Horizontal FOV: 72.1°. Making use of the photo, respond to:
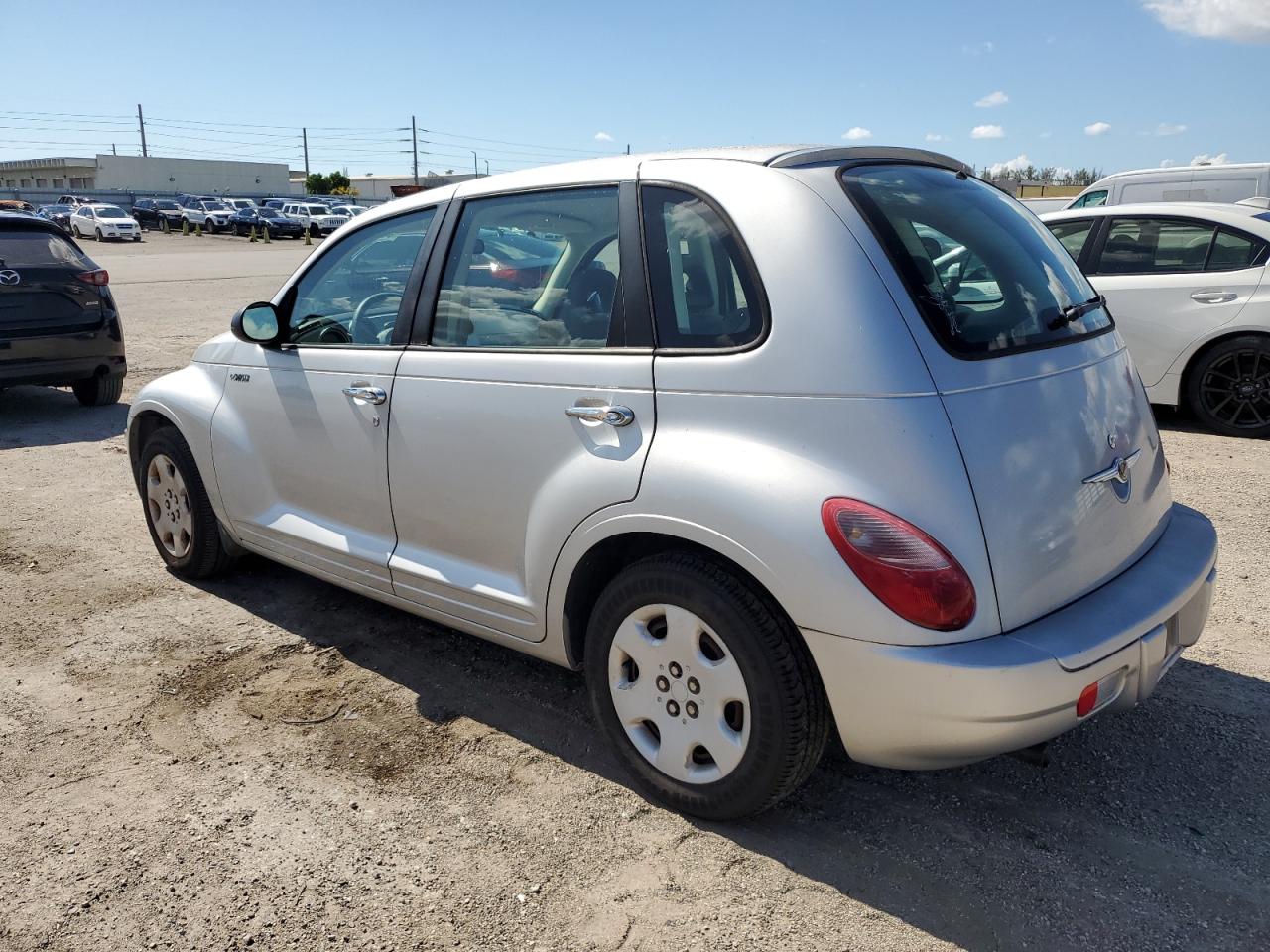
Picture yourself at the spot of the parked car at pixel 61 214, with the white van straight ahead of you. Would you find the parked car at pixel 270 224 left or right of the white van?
left

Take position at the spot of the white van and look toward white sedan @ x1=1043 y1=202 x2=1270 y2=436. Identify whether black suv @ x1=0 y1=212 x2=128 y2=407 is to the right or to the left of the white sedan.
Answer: right

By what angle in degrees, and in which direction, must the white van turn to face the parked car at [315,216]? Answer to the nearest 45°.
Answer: approximately 45° to its right

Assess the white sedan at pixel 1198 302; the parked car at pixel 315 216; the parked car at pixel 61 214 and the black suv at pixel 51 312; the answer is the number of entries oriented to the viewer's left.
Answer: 1

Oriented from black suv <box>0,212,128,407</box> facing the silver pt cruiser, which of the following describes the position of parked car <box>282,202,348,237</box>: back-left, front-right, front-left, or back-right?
back-left

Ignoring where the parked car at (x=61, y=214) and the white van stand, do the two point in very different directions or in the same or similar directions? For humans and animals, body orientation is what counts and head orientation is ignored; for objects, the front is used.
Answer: very different directions

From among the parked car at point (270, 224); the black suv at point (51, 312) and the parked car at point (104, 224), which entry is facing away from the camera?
the black suv

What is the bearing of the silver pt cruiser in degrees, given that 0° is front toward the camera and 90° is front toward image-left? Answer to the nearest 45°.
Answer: approximately 135°

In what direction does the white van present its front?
to the viewer's left

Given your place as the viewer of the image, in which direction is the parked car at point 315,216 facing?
facing the viewer and to the right of the viewer

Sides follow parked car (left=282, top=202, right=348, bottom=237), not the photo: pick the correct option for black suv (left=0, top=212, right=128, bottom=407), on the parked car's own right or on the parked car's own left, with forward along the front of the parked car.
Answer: on the parked car's own right

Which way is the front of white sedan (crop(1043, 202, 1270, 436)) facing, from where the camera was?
facing to the left of the viewer

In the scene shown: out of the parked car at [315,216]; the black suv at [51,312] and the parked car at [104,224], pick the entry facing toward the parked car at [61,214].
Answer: the black suv

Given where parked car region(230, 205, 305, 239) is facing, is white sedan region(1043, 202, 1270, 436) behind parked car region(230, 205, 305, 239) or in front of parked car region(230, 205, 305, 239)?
in front

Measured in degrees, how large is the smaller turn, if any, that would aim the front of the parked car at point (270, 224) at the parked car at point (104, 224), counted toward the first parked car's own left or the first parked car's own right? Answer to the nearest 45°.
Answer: approximately 135° to the first parked car's own right

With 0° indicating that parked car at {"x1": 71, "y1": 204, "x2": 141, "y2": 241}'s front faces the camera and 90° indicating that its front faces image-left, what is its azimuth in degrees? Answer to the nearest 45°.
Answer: approximately 315°

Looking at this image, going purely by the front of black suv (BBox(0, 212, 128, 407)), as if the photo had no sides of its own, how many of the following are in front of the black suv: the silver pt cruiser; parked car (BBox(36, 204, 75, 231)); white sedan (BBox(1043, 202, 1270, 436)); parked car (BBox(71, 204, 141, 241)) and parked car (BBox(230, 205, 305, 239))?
3
